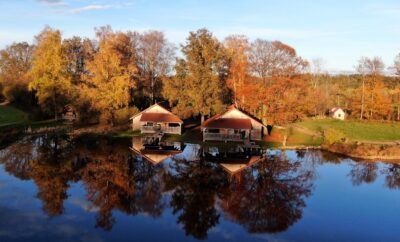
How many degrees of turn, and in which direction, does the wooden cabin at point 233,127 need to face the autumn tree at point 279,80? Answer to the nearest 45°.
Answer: approximately 135° to its left

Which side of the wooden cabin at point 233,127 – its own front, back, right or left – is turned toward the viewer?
front
